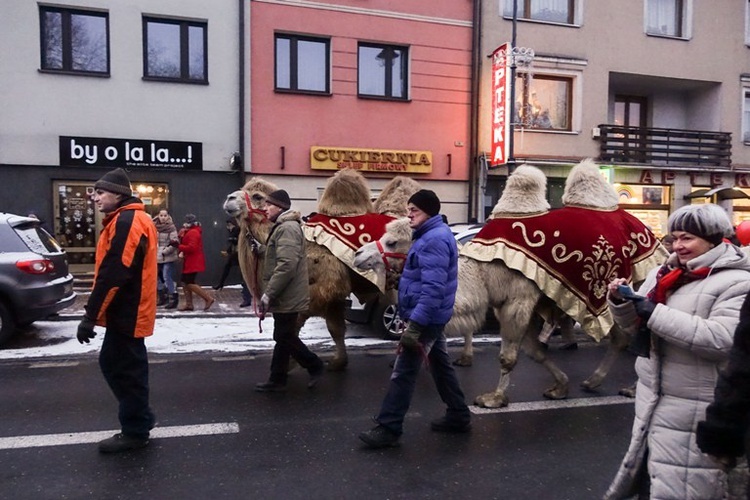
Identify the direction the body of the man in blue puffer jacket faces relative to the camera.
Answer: to the viewer's left

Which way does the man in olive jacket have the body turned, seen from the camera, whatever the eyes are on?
to the viewer's left

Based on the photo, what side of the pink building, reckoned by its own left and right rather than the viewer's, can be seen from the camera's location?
front

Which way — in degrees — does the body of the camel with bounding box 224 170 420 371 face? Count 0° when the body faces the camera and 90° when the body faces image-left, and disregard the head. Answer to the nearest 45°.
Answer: approximately 90°

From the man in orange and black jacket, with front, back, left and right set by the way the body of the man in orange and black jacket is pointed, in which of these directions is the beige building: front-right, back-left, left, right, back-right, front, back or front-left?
back-right

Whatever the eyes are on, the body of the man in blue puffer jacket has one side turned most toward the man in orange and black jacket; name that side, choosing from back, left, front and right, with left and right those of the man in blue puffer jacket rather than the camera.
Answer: front
